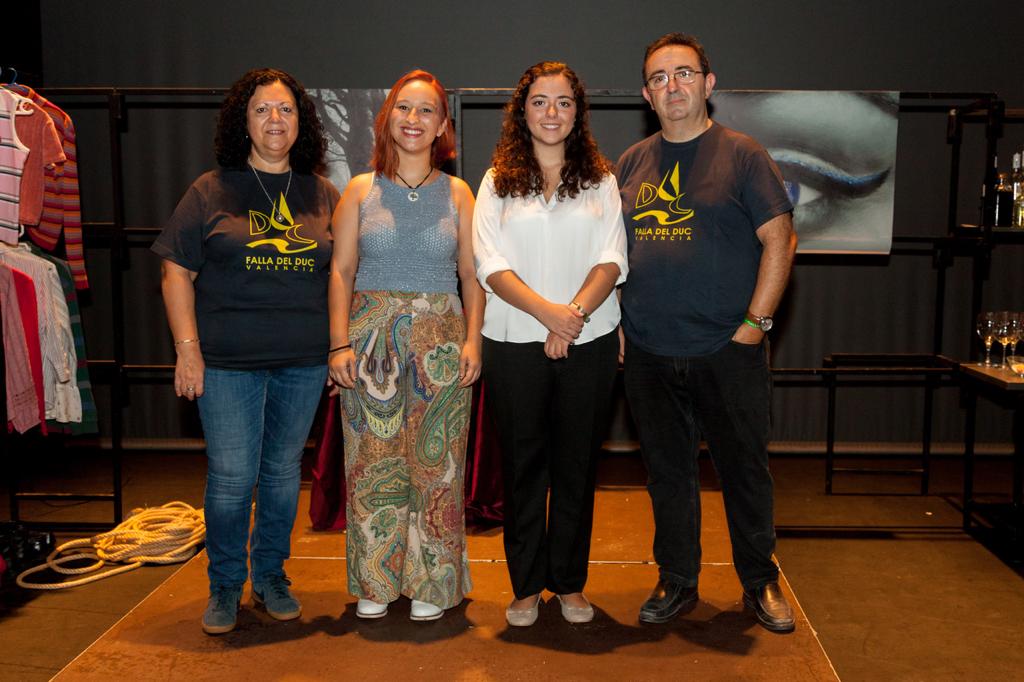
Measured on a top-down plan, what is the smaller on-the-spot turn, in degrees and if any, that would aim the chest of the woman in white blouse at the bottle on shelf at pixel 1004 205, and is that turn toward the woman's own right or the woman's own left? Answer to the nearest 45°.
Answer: approximately 135° to the woman's own left

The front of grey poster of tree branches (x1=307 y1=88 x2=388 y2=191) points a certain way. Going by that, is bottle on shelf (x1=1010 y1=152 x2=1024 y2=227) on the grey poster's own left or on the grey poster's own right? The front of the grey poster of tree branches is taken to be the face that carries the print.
on the grey poster's own left

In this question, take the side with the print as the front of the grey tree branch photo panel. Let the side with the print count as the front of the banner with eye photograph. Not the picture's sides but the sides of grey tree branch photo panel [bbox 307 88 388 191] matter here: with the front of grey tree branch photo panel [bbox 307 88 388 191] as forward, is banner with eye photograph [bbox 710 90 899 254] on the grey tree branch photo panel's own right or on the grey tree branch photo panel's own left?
on the grey tree branch photo panel's own left

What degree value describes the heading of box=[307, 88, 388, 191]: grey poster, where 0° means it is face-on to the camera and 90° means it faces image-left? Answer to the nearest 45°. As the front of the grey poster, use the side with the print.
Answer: approximately 0°

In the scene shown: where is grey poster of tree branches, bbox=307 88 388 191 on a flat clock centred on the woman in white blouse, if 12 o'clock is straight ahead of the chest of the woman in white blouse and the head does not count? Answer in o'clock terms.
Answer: The grey poster of tree branches is roughly at 5 o'clock from the woman in white blouse.

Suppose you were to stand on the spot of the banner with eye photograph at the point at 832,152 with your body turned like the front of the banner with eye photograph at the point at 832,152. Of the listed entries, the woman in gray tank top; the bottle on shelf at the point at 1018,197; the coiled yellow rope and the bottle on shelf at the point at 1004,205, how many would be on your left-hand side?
2

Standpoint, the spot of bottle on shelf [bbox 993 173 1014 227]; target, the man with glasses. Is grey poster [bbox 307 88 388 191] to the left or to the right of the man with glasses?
right

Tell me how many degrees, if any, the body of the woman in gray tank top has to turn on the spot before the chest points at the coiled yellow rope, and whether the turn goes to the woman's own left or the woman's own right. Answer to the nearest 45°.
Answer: approximately 135° to the woman's own right
